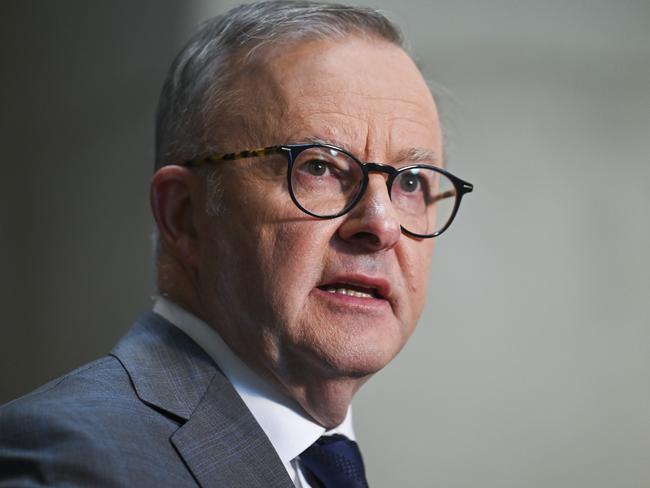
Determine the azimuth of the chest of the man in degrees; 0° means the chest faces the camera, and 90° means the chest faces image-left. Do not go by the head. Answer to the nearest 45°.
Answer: approximately 315°

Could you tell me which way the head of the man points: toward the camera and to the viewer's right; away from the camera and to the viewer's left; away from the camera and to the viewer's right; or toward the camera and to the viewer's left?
toward the camera and to the viewer's right
